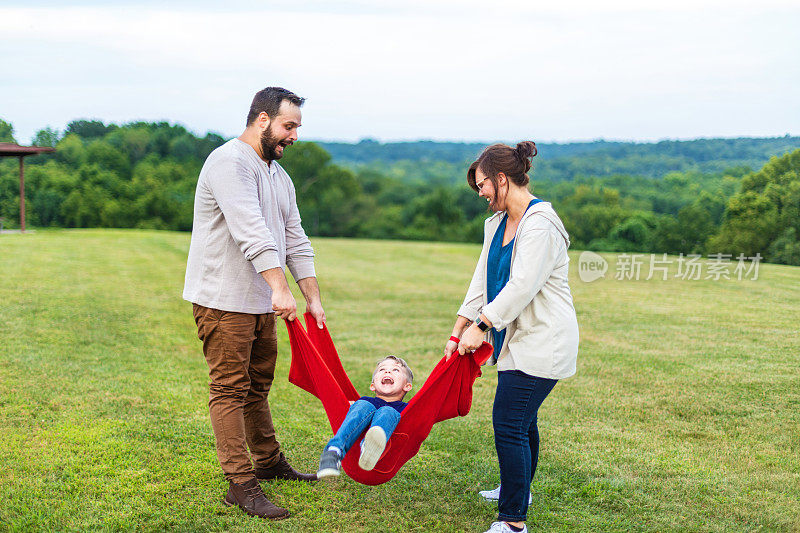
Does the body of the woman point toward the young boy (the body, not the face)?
yes

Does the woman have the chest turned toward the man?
yes

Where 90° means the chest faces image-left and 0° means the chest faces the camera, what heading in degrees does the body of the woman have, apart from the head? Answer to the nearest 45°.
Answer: approximately 90°

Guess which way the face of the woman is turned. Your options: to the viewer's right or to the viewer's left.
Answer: to the viewer's left
